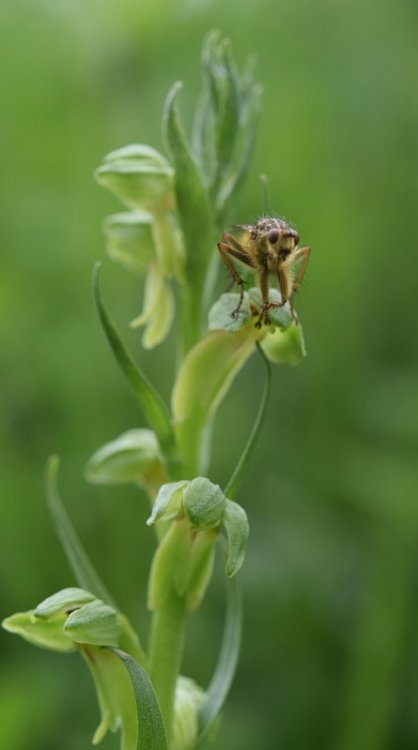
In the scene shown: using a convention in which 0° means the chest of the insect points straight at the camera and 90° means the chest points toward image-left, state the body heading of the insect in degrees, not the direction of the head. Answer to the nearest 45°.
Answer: approximately 315°
